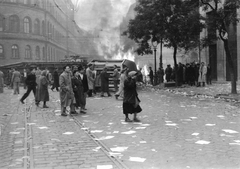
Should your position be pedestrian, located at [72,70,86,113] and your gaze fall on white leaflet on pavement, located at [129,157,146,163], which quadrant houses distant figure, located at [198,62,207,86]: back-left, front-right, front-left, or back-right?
back-left

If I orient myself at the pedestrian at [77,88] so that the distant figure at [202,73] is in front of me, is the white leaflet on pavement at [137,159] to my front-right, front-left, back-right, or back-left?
back-right

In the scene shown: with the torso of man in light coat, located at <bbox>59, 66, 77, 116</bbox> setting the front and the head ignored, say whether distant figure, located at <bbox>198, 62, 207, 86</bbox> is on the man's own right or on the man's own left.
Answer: on the man's own left
